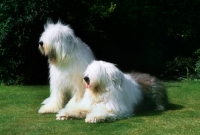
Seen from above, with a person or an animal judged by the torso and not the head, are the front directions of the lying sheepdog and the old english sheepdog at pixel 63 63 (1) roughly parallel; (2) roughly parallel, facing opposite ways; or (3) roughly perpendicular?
roughly parallel

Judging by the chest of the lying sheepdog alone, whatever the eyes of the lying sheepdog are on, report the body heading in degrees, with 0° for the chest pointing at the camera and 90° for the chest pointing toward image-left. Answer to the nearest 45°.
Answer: approximately 45°

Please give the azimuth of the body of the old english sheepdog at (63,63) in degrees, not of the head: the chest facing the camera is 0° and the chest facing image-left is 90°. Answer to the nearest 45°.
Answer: approximately 45°

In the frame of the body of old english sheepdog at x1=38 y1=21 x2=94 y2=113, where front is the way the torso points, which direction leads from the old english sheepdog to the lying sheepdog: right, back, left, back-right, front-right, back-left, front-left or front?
left

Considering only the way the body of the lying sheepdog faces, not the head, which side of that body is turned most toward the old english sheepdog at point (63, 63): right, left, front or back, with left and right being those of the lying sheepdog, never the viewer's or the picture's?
right

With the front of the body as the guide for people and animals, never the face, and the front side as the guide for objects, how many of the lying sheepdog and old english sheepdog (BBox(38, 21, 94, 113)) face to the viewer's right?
0
